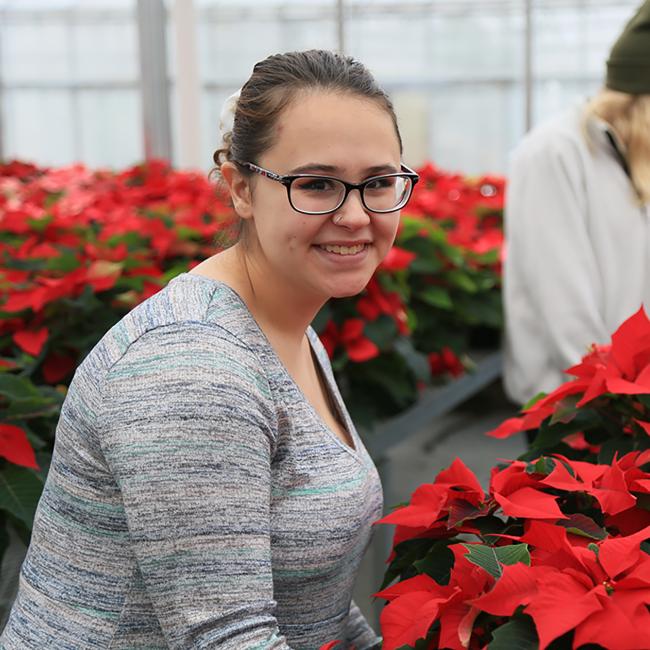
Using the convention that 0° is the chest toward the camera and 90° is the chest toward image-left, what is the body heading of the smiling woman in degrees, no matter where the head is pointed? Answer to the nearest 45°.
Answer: approximately 315°

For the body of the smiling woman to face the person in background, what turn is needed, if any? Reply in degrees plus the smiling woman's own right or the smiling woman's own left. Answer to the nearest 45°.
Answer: approximately 90° to the smiling woman's own left
